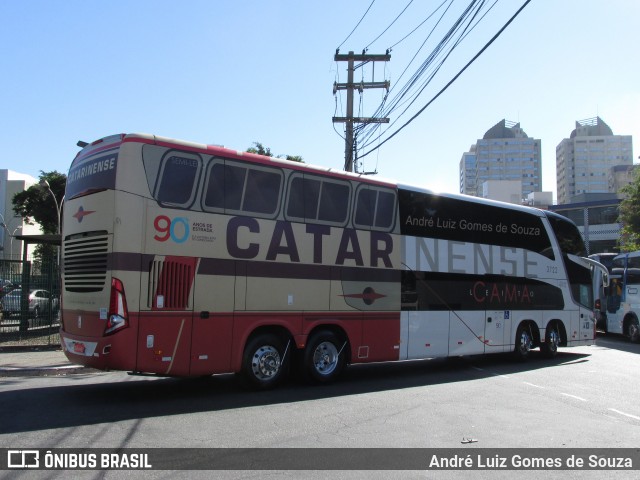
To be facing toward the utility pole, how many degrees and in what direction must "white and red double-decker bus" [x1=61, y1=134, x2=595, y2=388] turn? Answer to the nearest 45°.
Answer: approximately 45° to its left

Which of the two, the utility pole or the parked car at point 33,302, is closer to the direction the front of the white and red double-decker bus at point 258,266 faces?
the utility pole

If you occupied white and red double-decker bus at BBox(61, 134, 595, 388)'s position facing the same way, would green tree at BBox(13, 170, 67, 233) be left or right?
on its left

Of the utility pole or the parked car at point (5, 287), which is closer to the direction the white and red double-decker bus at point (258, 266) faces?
the utility pole

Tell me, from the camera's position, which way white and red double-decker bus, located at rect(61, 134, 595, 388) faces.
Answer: facing away from the viewer and to the right of the viewer

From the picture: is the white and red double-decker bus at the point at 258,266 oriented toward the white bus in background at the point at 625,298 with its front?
yes

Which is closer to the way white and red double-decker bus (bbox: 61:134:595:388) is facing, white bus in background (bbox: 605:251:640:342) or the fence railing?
the white bus in background
